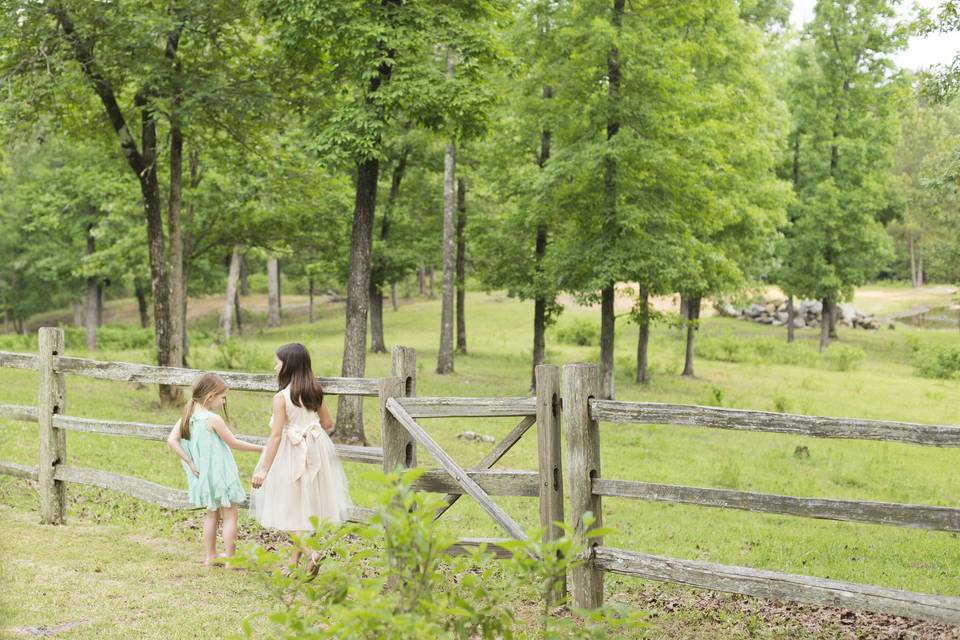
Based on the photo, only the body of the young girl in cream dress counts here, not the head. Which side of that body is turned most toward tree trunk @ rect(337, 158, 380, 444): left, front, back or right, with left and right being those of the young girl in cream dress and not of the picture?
front

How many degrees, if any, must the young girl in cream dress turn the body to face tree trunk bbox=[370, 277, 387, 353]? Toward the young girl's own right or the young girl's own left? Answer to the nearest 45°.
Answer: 0° — they already face it

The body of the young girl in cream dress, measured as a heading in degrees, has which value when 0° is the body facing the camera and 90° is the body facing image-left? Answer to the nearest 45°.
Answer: approximately 180°

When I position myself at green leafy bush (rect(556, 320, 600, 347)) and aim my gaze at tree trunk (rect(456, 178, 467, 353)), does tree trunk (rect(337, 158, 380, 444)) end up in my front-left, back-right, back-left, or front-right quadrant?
front-left

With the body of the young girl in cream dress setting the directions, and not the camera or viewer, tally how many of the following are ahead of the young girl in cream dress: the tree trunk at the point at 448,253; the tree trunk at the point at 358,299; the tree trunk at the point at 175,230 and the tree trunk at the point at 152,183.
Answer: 4

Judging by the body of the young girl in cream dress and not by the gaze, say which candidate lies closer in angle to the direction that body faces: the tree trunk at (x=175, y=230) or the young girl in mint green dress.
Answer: the tree trunk

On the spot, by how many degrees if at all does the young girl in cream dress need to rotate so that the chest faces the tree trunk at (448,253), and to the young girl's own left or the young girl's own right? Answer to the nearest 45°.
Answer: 0° — they already face it

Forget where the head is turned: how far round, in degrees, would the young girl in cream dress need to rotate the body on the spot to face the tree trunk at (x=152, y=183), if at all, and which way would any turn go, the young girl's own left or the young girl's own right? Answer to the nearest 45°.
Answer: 0° — they already face it

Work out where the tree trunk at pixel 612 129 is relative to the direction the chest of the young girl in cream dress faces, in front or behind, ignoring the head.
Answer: in front

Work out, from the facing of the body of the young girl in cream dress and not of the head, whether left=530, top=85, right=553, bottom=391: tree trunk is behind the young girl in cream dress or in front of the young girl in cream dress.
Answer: in front

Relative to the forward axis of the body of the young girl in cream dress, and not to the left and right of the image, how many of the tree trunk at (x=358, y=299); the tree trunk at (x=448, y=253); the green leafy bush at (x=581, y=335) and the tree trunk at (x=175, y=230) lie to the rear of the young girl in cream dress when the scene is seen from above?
0

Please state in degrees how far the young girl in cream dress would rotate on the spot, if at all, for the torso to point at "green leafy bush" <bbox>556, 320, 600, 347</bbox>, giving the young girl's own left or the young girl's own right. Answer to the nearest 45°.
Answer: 0° — they already face it

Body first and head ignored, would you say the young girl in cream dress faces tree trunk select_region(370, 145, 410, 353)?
yes

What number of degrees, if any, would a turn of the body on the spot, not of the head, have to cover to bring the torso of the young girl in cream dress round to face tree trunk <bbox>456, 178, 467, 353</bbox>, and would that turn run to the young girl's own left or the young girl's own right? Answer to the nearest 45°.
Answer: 0° — they already face it
